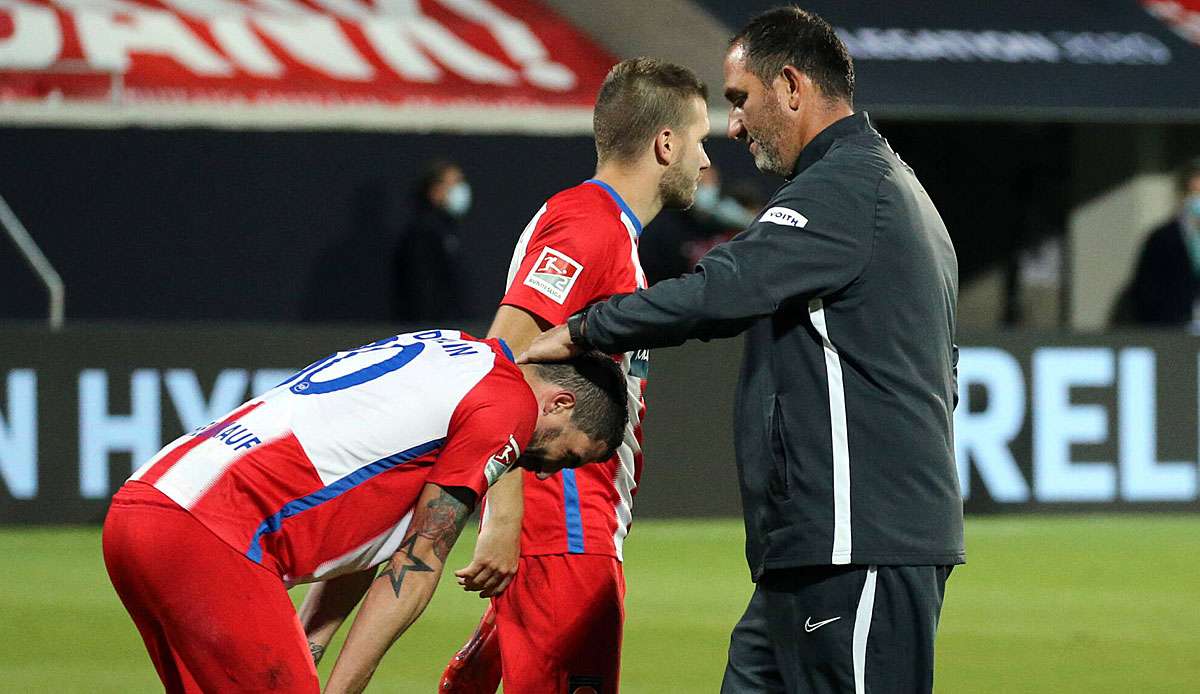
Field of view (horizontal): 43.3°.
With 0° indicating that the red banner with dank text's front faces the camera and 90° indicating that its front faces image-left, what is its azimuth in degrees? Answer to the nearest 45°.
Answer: approximately 0°

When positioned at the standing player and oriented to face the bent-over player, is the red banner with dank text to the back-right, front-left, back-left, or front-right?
back-right

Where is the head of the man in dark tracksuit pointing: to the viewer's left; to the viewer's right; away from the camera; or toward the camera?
to the viewer's left

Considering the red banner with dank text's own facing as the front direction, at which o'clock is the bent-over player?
The bent-over player is roughly at 12 o'clock from the red banner with dank text.

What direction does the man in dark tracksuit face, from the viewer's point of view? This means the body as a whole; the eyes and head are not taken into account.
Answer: to the viewer's left

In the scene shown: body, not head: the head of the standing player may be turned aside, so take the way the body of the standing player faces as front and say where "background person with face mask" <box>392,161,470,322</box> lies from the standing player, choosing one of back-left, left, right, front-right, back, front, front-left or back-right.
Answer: left

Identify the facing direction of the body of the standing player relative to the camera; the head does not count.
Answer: to the viewer's right
